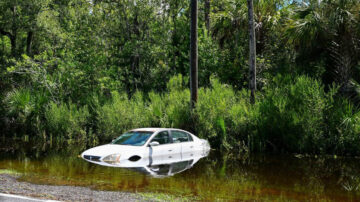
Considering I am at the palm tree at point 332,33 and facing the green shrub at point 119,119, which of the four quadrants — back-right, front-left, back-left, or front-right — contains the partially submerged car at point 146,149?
front-left

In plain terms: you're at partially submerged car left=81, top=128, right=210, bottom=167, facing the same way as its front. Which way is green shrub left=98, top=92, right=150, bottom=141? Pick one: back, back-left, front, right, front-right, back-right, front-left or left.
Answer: back-right

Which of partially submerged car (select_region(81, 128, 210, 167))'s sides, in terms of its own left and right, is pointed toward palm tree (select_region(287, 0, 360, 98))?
back

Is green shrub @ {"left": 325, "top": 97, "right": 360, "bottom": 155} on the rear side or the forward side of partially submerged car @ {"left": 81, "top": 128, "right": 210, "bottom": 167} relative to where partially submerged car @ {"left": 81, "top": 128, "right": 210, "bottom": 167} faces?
on the rear side

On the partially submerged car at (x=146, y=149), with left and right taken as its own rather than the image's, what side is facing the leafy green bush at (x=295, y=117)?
back

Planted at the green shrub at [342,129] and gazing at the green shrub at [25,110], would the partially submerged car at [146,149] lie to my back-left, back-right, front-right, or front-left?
front-left

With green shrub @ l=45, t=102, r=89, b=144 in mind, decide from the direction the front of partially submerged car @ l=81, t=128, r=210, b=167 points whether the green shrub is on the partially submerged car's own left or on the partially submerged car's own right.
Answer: on the partially submerged car's own right

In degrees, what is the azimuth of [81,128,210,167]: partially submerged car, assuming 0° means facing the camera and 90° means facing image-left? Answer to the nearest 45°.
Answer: approximately 45°

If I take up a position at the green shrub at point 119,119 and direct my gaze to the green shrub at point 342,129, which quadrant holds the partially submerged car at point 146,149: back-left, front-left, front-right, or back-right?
front-right

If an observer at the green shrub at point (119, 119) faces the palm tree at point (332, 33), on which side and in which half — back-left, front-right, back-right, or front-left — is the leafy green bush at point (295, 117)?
front-right

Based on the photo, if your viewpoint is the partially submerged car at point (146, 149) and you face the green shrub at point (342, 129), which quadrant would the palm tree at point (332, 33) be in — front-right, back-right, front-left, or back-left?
front-left
